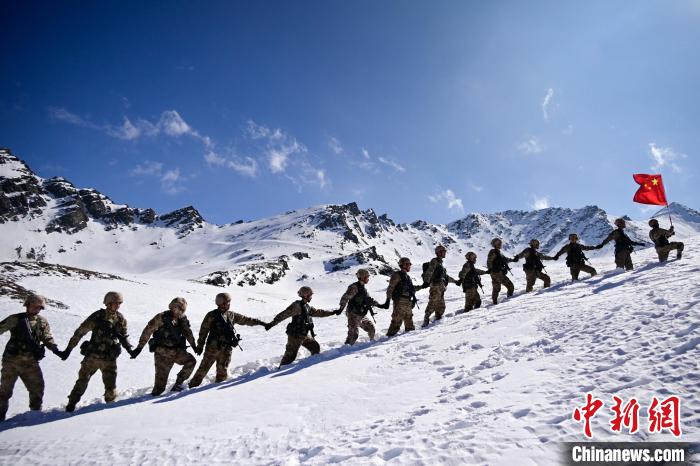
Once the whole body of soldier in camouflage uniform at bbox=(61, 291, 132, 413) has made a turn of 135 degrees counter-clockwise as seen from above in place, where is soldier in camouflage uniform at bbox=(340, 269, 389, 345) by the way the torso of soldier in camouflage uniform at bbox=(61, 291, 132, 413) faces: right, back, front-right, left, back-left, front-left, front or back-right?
right

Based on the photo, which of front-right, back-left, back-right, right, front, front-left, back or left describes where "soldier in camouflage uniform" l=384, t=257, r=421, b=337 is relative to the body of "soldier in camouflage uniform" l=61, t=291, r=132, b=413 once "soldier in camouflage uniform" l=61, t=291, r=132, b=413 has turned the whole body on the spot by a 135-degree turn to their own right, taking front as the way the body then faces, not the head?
back

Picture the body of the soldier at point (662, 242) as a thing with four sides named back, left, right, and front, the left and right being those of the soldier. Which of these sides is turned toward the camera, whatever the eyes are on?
right

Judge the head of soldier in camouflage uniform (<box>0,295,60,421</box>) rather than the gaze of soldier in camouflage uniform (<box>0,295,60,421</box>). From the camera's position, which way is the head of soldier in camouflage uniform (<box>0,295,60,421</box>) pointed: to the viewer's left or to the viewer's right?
to the viewer's right

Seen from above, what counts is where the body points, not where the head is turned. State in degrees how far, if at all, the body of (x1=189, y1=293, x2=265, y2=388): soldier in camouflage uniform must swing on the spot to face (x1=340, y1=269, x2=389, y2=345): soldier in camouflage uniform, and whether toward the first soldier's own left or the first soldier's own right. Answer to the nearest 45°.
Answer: approximately 45° to the first soldier's own left

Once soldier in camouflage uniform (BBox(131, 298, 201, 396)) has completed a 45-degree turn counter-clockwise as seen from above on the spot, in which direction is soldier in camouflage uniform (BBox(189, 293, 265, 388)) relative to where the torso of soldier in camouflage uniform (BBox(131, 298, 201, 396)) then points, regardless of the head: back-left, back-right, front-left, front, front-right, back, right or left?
front

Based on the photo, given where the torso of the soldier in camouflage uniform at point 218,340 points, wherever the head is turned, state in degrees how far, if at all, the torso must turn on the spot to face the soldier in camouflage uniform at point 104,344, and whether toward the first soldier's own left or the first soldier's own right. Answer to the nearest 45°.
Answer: approximately 135° to the first soldier's own right
